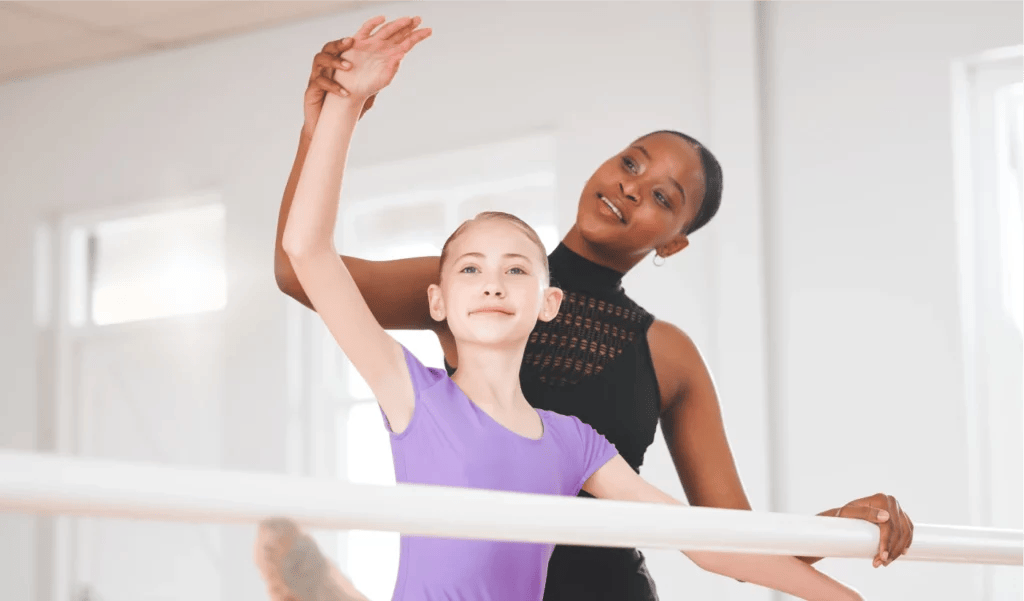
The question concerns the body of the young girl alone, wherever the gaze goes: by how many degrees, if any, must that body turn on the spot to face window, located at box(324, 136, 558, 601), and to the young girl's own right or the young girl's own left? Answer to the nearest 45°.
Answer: approximately 180°

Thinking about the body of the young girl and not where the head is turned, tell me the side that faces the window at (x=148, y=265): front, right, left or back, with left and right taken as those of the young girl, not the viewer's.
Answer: back

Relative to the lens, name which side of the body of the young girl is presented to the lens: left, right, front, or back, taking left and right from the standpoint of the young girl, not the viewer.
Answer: front

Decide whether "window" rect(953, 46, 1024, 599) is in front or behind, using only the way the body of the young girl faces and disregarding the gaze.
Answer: behind
